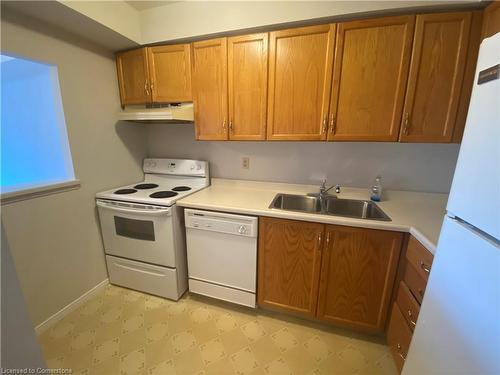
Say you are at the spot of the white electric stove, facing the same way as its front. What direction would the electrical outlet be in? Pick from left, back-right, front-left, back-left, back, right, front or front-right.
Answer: back-left

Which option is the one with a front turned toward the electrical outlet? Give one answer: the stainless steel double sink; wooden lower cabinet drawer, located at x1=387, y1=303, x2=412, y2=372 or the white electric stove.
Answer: the wooden lower cabinet drawer

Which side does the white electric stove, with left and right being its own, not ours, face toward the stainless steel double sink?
left

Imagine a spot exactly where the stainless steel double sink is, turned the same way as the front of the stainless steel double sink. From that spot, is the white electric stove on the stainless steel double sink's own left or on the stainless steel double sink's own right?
on the stainless steel double sink's own right

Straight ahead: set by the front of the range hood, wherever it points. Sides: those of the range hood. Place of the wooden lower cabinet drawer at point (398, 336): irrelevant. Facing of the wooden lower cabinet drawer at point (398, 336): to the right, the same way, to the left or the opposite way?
to the right

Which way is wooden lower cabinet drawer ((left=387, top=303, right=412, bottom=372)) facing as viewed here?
to the viewer's left

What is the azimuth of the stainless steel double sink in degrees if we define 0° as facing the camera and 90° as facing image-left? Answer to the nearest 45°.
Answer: approximately 0°

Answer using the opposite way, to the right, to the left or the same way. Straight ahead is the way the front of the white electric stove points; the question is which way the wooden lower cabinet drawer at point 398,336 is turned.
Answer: to the right

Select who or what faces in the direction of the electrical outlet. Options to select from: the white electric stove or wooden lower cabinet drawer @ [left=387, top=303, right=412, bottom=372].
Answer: the wooden lower cabinet drawer

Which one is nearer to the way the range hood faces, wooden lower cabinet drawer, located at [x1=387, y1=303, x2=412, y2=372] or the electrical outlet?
the wooden lower cabinet drawer
